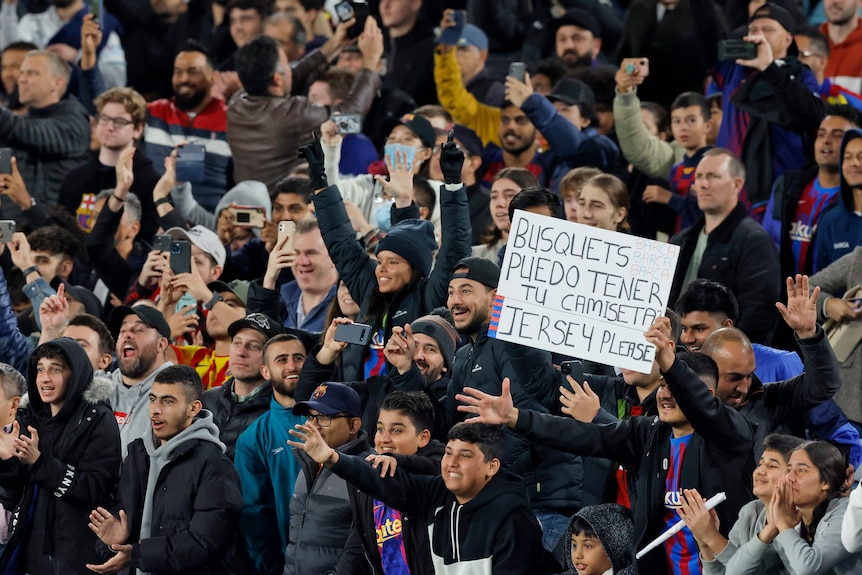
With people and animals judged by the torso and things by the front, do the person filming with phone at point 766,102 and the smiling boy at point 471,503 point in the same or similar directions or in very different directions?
same or similar directions

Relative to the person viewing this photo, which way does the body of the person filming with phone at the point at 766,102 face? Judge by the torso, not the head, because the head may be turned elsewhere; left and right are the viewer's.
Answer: facing the viewer and to the left of the viewer

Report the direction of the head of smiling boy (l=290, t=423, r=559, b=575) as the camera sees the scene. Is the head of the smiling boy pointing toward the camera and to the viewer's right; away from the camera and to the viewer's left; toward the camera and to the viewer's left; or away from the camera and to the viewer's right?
toward the camera and to the viewer's left

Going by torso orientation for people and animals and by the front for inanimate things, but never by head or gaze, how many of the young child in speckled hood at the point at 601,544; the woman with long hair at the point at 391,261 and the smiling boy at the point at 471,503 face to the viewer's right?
0

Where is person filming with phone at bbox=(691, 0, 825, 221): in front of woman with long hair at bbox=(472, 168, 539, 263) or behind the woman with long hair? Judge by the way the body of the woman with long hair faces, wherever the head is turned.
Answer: behind

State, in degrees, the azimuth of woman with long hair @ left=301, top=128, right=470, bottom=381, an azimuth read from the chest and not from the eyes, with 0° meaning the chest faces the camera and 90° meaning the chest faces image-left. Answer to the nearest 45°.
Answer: approximately 45°

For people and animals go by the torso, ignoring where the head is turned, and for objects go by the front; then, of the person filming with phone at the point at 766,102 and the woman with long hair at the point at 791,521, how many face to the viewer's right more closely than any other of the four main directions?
0

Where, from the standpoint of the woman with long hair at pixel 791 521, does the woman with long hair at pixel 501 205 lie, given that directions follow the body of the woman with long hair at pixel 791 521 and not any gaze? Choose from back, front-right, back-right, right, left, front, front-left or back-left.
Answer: right

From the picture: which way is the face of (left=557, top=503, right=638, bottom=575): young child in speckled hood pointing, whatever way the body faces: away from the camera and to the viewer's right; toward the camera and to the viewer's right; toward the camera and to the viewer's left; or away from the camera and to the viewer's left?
toward the camera and to the viewer's left

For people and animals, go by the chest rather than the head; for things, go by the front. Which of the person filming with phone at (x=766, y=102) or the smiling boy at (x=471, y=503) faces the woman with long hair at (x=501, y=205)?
the person filming with phone

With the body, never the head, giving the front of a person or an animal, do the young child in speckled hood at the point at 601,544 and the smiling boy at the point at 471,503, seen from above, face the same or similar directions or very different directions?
same or similar directions

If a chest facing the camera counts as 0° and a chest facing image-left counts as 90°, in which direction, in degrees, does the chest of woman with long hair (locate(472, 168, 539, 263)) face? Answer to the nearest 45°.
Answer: approximately 45°
